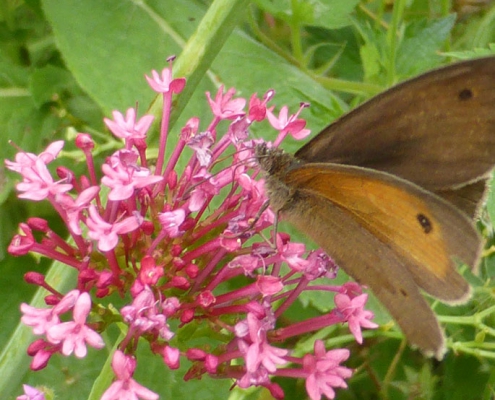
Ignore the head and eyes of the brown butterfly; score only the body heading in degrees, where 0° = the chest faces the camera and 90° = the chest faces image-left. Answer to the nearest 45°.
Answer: approximately 90°

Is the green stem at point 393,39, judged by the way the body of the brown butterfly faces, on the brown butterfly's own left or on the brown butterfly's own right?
on the brown butterfly's own right
